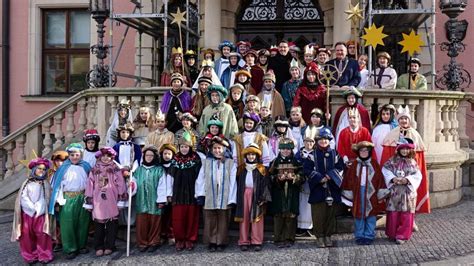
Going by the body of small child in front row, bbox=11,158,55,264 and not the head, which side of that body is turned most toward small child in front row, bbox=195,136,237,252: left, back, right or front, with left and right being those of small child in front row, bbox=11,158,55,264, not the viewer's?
left

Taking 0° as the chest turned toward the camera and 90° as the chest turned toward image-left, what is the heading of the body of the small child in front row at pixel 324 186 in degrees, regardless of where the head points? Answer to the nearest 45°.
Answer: approximately 0°

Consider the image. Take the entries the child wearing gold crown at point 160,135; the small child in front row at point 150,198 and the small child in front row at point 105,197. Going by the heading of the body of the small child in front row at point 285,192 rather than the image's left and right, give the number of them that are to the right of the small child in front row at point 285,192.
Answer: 3

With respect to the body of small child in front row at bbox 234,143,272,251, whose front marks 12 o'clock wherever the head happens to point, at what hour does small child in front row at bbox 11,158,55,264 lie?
small child in front row at bbox 11,158,55,264 is roughly at 3 o'clock from small child in front row at bbox 234,143,272,251.

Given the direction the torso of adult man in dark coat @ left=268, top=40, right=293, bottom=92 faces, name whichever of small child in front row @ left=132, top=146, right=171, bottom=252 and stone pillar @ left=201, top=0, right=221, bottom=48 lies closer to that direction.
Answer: the small child in front row

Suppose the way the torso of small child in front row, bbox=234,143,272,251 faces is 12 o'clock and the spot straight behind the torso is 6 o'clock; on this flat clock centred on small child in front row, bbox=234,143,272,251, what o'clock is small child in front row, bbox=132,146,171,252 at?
small child in front row, bbox=132,146,171,252 is roughly at 3 o'clock from small child in front row, bbox=234,143,272,251.

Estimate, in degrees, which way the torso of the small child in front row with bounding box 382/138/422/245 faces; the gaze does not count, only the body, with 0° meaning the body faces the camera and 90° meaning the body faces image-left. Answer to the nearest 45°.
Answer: approximately 0°

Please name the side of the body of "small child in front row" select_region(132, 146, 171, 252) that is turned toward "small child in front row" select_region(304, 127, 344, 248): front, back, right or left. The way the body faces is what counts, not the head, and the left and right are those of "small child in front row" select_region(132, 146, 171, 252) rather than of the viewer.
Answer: left
